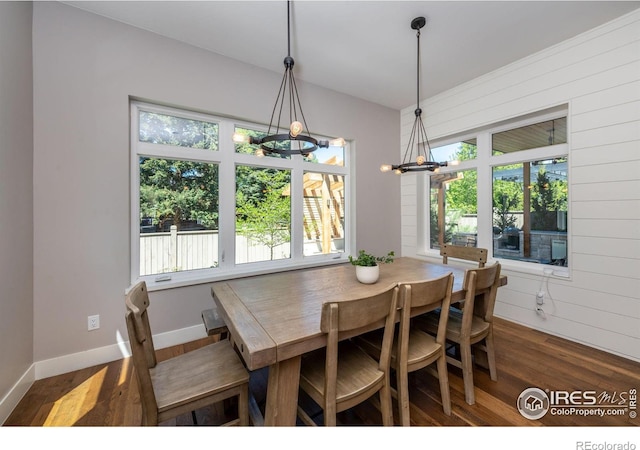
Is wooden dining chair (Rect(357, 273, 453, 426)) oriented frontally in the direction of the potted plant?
yes

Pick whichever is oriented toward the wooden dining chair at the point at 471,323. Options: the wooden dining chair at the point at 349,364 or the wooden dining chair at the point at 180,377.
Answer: the wooden dining chair at the point at 180,377

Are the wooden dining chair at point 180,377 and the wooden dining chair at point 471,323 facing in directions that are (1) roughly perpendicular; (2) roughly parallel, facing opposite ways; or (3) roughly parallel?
roughly perpendicular

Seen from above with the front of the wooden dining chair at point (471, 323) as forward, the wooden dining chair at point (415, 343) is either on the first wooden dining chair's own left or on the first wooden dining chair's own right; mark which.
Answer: on the first wooden dining chair's own left

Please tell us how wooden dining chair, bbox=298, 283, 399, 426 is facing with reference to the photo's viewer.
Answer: facing away from the viewer and to the left of the viewer

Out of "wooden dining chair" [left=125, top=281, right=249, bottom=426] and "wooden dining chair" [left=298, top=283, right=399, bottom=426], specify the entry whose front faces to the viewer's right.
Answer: "wooden dining chair" [left=125, top=281, right=249, bottom=426]

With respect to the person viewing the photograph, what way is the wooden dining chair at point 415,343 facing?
facing away from the viewer and to the left of the viewer

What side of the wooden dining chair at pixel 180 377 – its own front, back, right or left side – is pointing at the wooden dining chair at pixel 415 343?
front

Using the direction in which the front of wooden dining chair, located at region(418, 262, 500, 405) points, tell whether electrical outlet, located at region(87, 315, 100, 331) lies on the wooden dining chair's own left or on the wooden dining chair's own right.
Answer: on the wooden dining chair's own left

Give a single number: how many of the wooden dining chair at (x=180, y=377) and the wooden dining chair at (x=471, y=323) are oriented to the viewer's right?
1

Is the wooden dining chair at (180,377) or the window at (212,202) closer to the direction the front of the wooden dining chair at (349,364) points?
the window

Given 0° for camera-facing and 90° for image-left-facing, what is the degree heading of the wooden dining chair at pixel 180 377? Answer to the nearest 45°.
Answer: approximately 270°

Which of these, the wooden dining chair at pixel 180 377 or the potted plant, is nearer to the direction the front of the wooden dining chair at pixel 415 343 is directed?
the potted plant

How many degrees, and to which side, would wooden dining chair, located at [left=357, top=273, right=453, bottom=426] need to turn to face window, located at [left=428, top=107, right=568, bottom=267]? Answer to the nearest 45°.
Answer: approximately 90° to its right

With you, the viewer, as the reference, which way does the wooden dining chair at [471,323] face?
facing away from the viewer and to the left of the viewer

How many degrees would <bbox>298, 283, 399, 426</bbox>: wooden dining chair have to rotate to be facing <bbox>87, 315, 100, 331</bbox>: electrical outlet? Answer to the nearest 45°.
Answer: approximately 45° to its left

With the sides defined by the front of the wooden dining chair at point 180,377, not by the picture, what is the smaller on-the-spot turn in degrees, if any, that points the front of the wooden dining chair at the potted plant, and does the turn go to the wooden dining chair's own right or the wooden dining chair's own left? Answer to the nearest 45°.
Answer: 0° — it already faces it

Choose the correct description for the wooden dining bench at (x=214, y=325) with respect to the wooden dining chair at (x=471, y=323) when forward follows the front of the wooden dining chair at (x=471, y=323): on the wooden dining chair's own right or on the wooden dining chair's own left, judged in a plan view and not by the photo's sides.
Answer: on the wooden dining chair's own left
